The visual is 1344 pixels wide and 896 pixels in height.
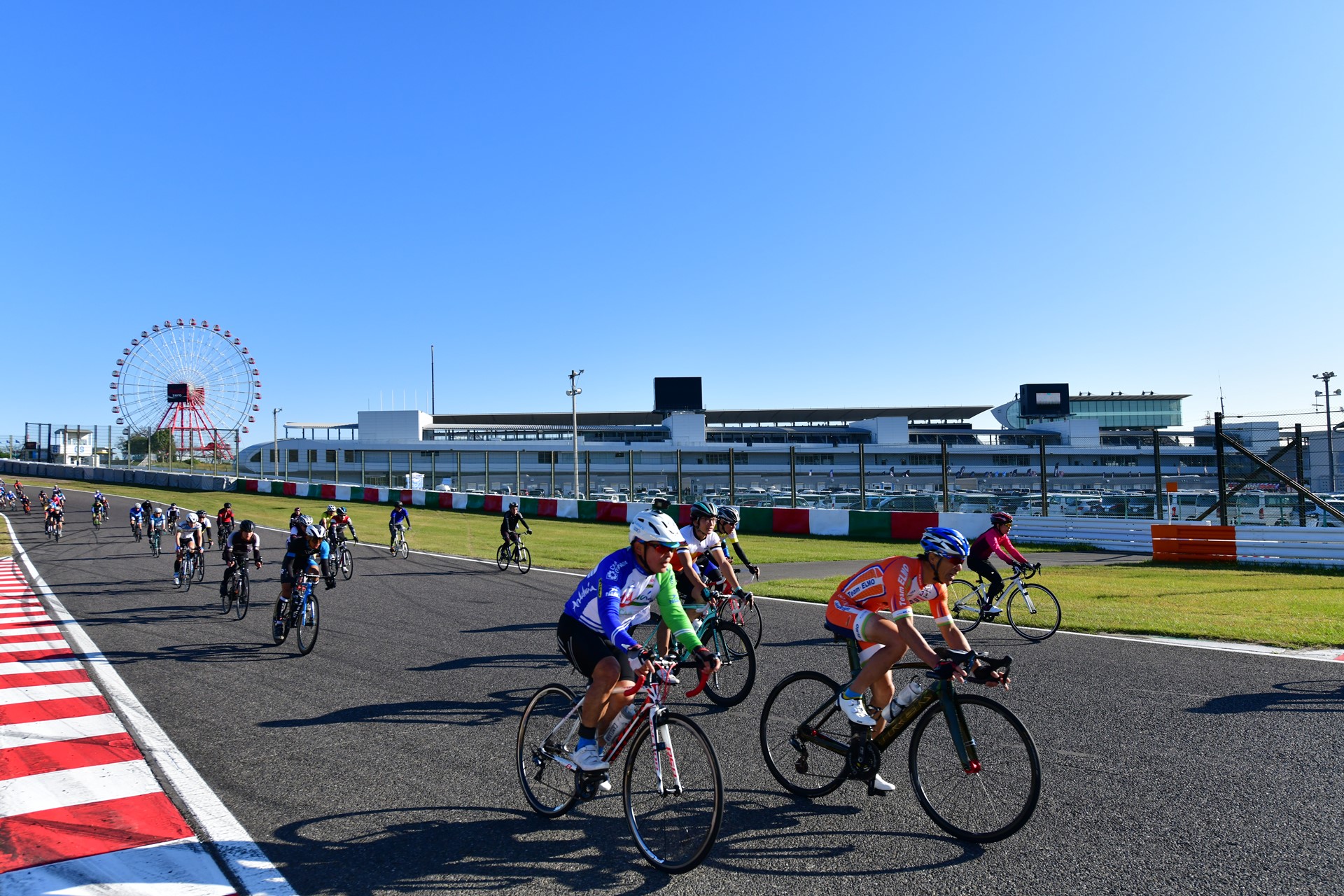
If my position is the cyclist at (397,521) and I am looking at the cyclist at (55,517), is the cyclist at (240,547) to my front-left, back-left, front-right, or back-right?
back-left

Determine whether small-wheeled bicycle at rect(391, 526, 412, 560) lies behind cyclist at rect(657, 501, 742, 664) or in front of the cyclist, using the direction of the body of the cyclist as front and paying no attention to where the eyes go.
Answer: behind

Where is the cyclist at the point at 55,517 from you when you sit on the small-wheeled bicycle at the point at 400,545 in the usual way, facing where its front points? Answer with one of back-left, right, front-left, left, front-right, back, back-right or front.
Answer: back

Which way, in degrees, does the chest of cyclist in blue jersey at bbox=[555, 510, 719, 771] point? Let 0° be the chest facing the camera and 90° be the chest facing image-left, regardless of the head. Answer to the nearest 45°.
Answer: approximately 315°

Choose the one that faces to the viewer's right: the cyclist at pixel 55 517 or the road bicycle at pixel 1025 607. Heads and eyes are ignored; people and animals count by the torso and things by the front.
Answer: the road bicycle

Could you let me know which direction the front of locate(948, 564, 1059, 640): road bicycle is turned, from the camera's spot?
facing to the right of the viewer

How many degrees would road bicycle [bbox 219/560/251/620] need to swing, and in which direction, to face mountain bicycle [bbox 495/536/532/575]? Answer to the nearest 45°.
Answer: approximately 90° to its left

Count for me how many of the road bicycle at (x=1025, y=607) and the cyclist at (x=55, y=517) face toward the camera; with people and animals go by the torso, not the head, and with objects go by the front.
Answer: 1
